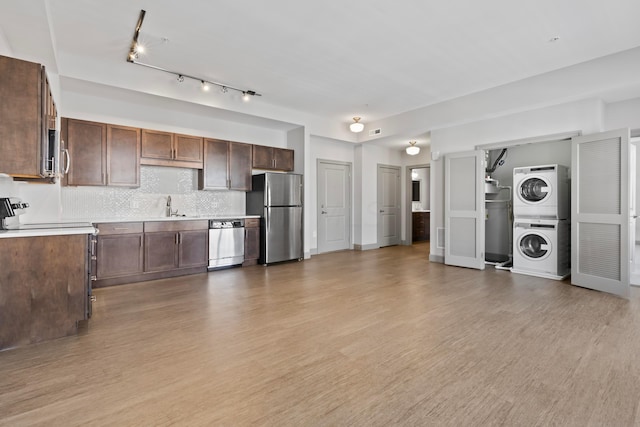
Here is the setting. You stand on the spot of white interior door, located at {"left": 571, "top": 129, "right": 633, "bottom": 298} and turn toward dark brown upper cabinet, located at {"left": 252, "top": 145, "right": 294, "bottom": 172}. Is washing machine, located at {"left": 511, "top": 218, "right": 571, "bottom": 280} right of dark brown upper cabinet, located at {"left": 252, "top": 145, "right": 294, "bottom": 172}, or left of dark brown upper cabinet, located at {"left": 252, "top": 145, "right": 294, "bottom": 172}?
right

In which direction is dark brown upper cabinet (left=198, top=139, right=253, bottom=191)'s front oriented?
toward the camera

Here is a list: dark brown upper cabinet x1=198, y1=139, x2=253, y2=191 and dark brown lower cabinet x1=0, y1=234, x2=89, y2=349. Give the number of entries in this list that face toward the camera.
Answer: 1

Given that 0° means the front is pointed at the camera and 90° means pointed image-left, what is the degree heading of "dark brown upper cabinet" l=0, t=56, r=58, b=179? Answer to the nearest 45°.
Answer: approximately 270°

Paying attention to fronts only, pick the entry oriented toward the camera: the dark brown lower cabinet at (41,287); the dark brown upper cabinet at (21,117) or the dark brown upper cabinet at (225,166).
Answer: the dark brown upper cabinet at (225,166)

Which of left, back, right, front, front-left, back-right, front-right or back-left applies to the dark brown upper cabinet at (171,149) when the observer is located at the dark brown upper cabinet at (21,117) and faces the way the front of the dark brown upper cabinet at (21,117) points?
front-left

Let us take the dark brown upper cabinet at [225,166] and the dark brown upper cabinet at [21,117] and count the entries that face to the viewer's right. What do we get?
1

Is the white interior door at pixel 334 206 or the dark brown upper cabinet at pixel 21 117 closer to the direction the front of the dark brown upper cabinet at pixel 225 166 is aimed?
the dark brown upper cabinet

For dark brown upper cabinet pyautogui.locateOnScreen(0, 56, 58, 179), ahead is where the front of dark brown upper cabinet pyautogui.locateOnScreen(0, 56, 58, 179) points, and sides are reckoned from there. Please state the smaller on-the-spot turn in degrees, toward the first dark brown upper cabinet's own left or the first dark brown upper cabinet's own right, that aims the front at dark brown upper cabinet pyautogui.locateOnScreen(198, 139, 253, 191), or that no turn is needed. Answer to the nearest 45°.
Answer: approximately 45° to the first dark brown upper cabinet's own left

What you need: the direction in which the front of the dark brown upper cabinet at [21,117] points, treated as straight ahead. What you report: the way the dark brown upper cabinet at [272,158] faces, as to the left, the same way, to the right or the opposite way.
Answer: to the right

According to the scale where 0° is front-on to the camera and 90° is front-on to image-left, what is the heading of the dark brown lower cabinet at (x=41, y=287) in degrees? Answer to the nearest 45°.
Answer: approximately 270°

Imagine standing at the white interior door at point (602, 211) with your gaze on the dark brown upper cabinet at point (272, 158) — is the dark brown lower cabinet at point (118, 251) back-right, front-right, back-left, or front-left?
front-left

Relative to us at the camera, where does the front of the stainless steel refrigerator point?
facing the viewer and to the right of the viewer

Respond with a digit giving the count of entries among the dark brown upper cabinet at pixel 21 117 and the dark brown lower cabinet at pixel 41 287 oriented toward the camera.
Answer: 0
